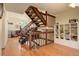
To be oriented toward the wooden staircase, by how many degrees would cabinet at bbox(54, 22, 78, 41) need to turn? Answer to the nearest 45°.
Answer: approximately 45° to its right

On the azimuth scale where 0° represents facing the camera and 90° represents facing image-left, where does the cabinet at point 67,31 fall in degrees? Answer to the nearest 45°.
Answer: approximately 45°
